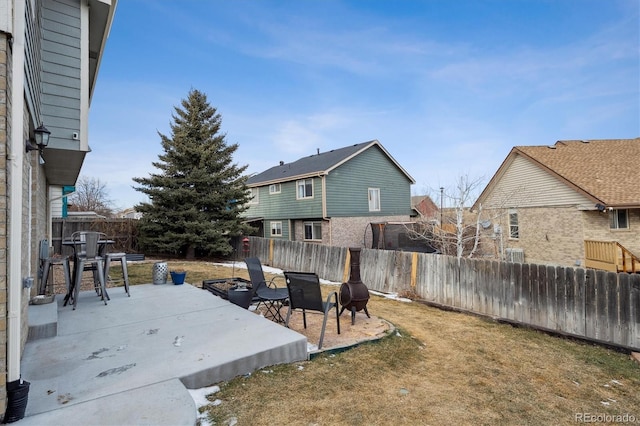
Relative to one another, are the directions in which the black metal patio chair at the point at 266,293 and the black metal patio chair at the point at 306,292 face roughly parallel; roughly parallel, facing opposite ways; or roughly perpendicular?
roughly perpendicular

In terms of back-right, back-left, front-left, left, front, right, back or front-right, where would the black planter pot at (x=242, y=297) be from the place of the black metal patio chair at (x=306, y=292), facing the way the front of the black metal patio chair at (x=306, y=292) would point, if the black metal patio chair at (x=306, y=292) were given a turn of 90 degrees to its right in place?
back

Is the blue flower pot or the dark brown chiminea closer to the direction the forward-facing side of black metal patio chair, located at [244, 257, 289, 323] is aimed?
the dark brown chiminea

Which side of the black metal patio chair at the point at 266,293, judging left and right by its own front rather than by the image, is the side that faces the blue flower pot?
back

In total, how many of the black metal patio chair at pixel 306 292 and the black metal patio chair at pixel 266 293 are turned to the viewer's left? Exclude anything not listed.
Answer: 0

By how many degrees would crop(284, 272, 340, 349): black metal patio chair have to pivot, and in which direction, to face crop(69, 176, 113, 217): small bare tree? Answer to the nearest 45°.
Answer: approximately 90° to its left

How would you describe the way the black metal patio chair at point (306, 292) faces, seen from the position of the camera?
facing away from the viewer and to the right of the viewer

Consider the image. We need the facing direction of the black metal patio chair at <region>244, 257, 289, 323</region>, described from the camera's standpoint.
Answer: facing the viewer and to the right of the viewer

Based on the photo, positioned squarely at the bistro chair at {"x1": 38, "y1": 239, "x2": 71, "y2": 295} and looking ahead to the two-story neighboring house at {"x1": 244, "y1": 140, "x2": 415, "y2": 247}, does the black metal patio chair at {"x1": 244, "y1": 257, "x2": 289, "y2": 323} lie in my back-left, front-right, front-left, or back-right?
front-right

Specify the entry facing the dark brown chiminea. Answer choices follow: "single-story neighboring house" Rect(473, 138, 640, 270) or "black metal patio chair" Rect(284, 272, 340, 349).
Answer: the black metal patio chair

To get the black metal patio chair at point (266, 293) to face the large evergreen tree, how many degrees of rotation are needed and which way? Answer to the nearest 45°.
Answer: approximately 135° to its left

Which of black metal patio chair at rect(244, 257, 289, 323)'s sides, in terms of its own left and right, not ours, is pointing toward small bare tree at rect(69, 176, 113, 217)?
back
